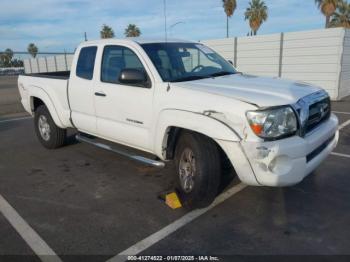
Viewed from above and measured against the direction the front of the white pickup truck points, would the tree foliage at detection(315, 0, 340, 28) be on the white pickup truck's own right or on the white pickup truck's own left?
on the white pickup truck's own left

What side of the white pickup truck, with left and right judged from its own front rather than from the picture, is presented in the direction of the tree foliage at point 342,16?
left

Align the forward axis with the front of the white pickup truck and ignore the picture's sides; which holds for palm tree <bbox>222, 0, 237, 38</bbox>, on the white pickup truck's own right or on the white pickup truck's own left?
on the white pickup truck's own left

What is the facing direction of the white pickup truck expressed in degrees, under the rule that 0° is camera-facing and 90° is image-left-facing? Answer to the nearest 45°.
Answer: approximately 315°

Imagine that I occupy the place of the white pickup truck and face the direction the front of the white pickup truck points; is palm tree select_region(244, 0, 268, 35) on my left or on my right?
on my left
